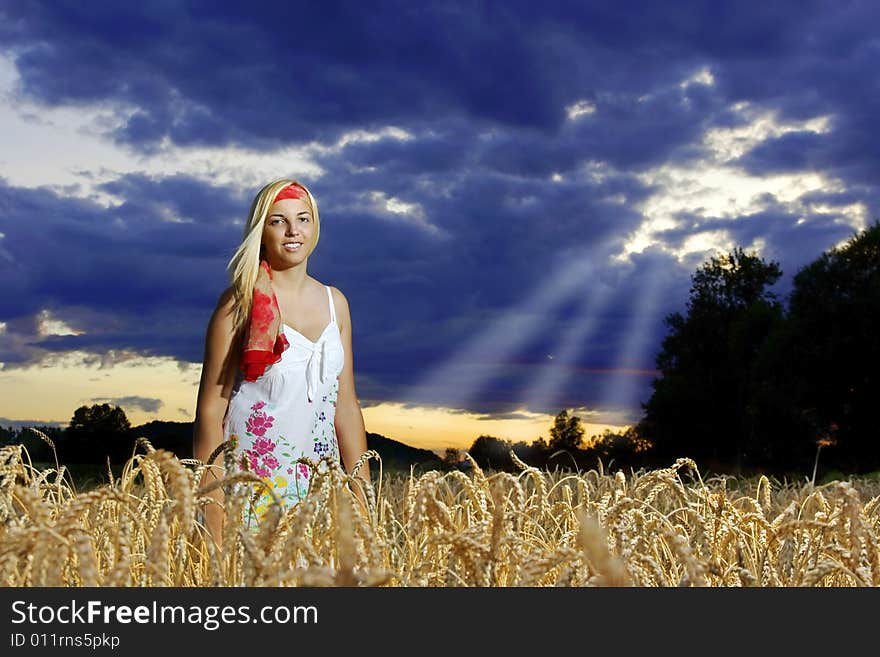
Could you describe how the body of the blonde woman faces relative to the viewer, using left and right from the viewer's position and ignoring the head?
facing the viewer and to the right of the viewer

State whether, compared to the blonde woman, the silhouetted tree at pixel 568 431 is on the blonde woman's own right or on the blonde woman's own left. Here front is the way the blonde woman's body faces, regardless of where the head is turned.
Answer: on the blonde woman's own left

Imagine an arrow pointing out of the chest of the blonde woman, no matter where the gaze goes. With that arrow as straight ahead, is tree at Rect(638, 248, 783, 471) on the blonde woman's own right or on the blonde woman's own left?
on the blonde woman's own left

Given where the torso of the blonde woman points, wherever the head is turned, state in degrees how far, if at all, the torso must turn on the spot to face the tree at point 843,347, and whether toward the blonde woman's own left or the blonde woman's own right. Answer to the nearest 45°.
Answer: approximately 90° to the blonde woman's own left

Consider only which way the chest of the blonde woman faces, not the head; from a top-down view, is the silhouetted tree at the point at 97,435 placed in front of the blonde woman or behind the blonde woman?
behind
